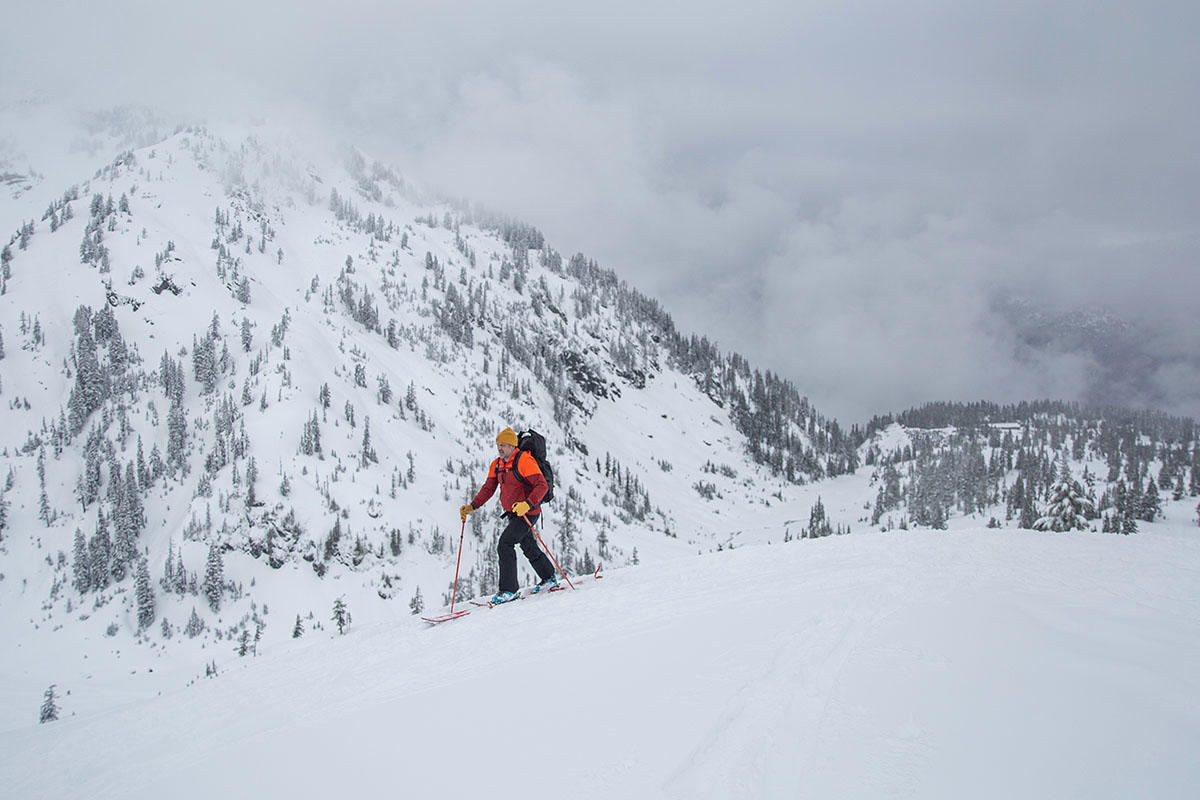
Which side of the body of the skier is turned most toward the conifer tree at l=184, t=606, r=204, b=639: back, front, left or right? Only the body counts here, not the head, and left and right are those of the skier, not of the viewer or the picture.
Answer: right

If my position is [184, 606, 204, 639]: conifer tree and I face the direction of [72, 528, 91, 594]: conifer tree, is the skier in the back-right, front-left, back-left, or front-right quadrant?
back-left

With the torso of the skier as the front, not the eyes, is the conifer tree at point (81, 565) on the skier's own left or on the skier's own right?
on the skier's own right

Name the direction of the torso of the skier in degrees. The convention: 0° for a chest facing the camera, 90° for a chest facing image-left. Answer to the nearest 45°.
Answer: approximately 45°

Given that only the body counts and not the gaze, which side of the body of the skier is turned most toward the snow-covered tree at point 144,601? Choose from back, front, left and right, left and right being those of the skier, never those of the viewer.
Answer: right
